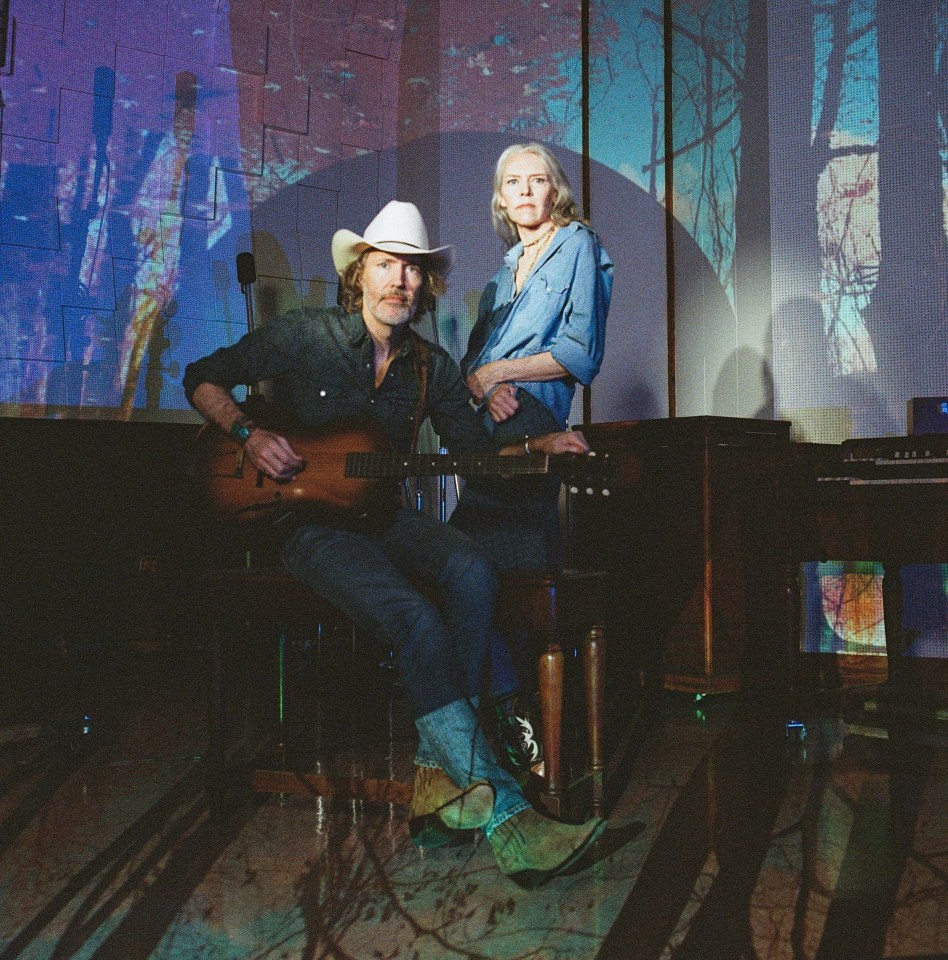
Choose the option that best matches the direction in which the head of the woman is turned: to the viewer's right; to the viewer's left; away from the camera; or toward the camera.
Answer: toward the camera

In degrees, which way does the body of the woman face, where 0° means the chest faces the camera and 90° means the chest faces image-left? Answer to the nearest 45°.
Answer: approximately 45°

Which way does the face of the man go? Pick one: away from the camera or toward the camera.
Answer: toward the camera
